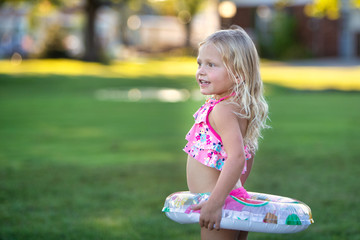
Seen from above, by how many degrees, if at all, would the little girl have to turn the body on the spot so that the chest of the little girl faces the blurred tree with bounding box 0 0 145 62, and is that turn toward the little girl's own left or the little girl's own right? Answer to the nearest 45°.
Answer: approximately 90° to the little girl's own right

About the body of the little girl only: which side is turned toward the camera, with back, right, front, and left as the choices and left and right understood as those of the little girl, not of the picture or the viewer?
left

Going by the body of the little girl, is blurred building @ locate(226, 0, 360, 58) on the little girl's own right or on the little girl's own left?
on the little girl's own right
